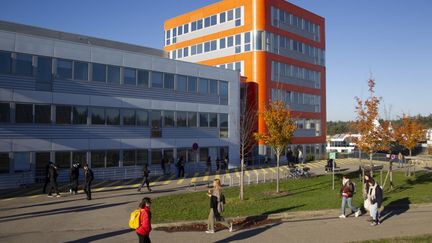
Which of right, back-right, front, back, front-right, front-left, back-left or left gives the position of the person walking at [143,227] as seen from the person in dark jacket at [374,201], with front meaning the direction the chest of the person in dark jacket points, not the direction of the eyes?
front

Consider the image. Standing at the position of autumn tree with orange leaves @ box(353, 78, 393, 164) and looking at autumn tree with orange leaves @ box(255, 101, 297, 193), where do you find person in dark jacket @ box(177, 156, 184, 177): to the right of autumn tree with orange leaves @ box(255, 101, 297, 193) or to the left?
right

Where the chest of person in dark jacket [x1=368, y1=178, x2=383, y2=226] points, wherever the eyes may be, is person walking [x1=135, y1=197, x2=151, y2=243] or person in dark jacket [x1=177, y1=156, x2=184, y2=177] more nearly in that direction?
the person walking

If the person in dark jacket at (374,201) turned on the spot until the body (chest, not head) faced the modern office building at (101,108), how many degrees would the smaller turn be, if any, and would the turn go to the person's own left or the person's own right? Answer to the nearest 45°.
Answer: approximately 90° to the person's own right

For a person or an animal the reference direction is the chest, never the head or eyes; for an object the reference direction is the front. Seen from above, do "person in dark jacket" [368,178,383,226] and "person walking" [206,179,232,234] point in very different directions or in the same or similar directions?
same or similar directions

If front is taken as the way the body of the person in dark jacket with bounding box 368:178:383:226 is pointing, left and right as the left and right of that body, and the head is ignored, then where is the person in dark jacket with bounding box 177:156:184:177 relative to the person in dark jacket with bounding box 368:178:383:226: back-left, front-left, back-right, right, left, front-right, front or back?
right

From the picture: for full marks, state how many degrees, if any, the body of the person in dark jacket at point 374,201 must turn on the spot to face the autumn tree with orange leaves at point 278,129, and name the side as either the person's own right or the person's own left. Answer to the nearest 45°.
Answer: approximately 90° to the person's own right

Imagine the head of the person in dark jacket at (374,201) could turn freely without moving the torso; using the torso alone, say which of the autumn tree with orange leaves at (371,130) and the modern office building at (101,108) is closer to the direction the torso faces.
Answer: the modern office building

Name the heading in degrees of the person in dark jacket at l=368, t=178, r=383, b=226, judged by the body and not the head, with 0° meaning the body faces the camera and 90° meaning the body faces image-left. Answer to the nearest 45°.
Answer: approximately 45°

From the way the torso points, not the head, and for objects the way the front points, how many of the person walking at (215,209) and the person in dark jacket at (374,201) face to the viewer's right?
0

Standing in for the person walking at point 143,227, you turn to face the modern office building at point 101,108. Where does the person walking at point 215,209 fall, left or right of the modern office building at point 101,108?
right
